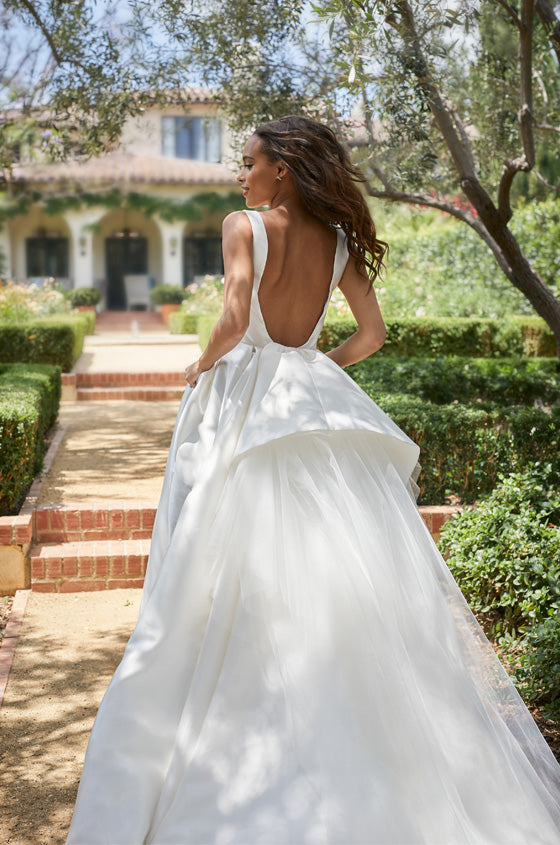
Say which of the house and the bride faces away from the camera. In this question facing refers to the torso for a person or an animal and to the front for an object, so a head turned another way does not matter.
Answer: the bride

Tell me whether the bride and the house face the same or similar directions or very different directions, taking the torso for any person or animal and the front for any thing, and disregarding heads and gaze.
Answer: very different directions

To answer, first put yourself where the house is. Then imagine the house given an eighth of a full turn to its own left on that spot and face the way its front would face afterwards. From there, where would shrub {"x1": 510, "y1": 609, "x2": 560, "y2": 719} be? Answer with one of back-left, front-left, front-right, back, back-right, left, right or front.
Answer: front-right

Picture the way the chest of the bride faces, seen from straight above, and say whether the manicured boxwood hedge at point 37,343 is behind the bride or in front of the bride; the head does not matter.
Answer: in front

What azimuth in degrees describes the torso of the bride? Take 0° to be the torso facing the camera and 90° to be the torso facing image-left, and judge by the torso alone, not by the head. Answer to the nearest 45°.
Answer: approximately 180°

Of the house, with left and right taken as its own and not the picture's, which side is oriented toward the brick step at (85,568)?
front

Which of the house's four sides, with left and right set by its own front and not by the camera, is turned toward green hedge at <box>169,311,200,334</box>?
front

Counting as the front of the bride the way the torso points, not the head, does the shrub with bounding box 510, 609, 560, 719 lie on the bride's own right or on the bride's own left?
on the bride's own right

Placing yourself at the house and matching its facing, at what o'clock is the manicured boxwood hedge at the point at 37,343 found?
The manicured boxwood hedge is roughly at 12 o'clock from the house.

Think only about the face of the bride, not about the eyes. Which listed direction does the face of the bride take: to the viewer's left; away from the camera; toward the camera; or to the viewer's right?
to the viewer's left

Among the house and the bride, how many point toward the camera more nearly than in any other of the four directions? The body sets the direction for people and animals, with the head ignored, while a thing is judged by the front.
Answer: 1

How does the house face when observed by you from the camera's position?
facing the viewer

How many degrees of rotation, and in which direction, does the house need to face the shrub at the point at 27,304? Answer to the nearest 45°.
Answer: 0° — it already faces it

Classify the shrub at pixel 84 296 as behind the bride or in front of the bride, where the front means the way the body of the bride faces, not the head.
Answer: in front
